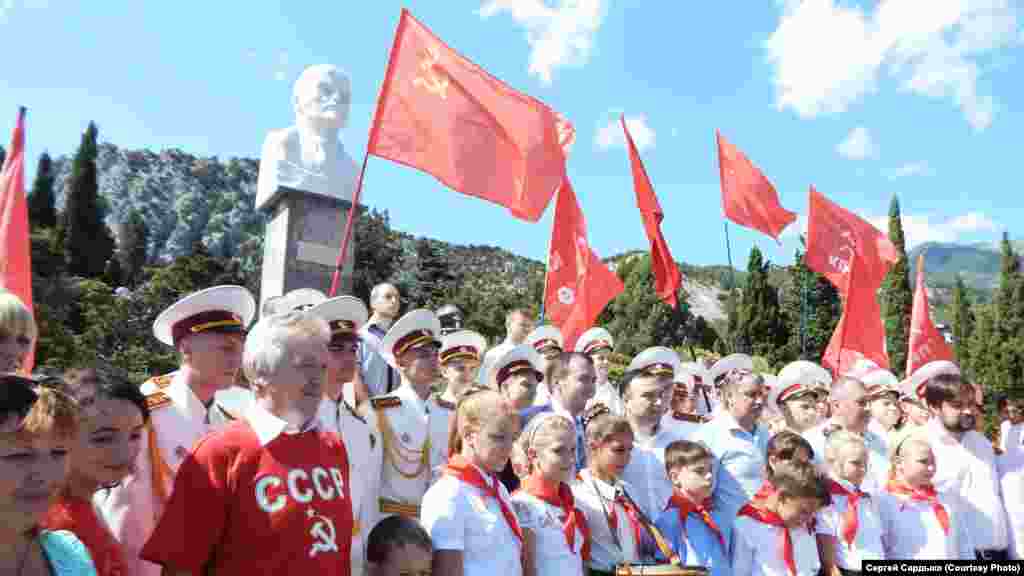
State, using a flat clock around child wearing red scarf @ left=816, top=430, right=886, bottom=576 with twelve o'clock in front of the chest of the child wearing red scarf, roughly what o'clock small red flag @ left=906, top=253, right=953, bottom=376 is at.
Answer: The small red flag is roughly at 8 o'clock from the child wearing red scarf.

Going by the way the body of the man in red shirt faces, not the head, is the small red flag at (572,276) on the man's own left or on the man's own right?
on the man's own left

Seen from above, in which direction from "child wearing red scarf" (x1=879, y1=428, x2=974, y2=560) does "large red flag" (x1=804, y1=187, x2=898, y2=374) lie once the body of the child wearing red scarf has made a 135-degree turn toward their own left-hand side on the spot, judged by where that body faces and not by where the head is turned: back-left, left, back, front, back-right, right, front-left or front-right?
front

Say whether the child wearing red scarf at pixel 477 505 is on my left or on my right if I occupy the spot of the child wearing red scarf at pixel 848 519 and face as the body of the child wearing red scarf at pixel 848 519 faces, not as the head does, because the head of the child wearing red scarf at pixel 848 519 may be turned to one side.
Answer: on my right

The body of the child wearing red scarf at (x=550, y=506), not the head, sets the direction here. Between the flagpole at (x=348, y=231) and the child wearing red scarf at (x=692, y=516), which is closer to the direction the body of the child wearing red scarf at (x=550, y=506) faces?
the child wearing red scarf

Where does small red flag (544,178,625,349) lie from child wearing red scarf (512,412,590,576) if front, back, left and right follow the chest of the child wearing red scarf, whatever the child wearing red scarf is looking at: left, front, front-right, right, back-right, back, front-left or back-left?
back-left

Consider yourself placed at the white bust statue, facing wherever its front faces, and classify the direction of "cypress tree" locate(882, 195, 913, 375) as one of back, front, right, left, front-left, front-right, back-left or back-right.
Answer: left

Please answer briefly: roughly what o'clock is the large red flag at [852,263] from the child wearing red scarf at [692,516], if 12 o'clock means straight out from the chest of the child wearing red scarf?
The large red flag is roughly at 8 o'clock from the child wearing red scarf.

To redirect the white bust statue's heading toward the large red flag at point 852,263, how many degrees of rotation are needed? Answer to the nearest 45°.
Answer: approximately 45° to its left
